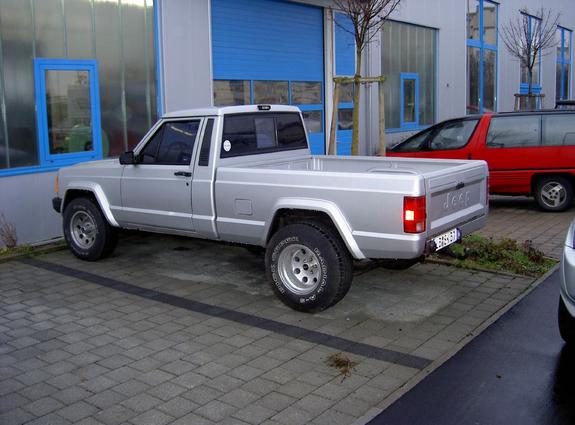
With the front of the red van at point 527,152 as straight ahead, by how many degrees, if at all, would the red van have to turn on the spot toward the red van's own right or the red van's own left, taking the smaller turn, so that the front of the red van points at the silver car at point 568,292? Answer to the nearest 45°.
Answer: approximately 90° to the red van's own left

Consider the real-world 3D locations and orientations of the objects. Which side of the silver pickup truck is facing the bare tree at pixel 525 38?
right

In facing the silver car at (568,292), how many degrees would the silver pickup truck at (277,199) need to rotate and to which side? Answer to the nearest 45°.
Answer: approximately 180°

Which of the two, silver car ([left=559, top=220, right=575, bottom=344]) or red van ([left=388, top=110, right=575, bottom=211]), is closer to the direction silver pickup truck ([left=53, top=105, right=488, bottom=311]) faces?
the red van

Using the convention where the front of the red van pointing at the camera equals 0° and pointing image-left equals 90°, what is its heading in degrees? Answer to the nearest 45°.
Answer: approximately 90°

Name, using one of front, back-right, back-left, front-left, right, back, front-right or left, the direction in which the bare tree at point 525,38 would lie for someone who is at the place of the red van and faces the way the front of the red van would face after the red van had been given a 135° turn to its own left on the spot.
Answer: back-left

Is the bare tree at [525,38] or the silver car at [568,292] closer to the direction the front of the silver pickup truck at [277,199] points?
the bare tree

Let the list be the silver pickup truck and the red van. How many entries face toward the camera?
0

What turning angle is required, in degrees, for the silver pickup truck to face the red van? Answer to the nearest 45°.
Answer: approximately 90° to its right

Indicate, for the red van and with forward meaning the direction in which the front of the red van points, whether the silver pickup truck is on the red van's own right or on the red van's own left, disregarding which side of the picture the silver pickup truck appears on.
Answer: on the red van's own left

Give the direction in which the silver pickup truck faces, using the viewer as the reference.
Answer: facing away from the viewer and to the left of the viewer
